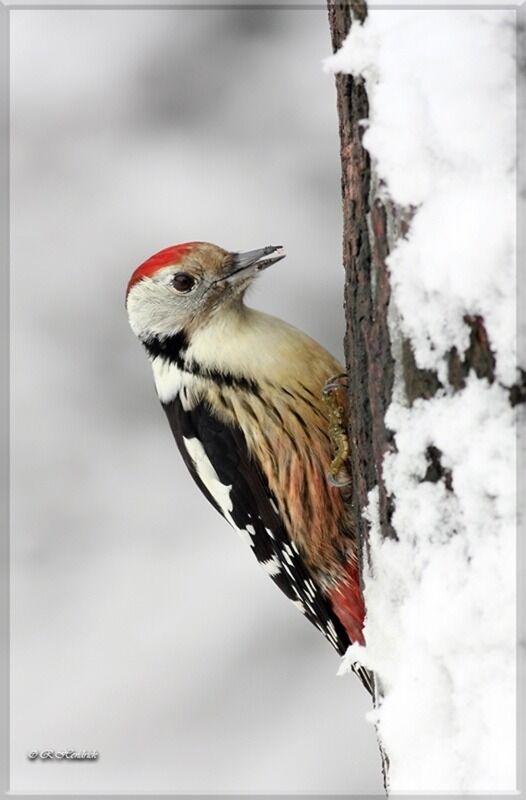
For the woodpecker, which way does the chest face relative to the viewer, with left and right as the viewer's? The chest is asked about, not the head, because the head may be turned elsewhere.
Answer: facing to the right of the viewer
